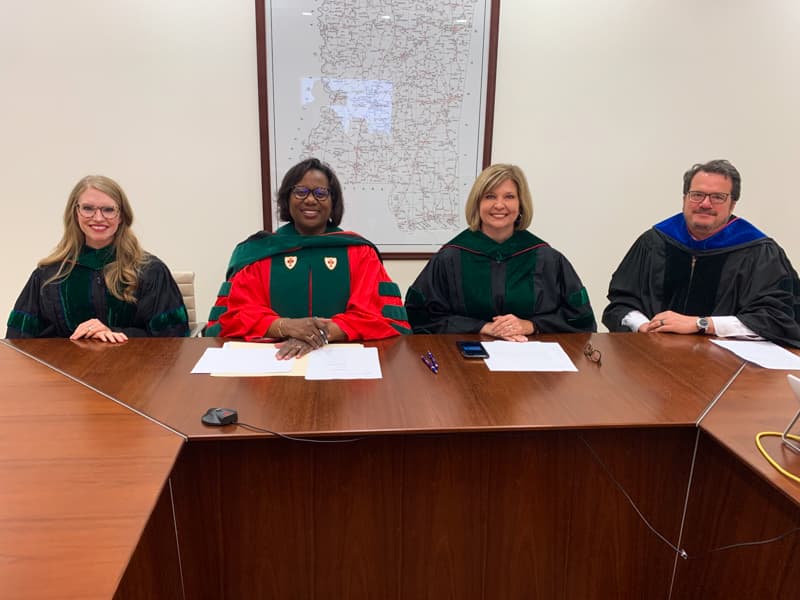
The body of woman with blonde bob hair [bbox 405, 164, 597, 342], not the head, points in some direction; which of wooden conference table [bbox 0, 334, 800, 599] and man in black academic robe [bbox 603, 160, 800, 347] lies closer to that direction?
the wooden conference table

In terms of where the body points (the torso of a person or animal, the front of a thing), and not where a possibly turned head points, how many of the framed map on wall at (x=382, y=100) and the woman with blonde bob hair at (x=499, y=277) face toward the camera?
2

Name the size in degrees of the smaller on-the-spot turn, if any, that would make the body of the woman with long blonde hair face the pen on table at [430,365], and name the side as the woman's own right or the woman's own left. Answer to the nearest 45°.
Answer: approximately 45° to the woman's own left

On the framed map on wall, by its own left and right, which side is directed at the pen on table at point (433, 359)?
front

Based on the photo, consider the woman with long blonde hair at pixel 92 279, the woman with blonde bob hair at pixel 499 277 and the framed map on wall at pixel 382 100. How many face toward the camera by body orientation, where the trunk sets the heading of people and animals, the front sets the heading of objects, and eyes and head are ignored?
3

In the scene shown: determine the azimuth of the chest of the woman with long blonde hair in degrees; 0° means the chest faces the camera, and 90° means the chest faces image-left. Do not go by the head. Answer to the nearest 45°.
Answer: approximately 0°

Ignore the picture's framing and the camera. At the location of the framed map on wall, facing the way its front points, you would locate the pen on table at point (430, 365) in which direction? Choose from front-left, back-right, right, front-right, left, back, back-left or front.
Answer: front

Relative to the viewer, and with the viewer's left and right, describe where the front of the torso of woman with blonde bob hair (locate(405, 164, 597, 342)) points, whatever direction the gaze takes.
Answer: facing the viewer

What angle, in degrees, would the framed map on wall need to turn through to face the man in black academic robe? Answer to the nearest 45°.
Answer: approximately 45° to its left

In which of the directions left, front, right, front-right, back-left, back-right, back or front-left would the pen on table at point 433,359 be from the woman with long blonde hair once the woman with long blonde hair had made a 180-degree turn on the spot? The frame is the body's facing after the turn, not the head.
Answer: back-right

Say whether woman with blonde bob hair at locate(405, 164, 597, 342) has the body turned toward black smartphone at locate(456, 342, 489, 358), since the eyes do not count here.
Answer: yes

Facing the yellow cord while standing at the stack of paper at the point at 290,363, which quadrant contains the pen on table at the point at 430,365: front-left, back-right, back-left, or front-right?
front-left

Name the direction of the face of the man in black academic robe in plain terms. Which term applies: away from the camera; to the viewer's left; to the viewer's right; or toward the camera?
toward the camera

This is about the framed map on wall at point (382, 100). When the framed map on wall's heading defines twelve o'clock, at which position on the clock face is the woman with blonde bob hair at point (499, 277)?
The woman with blonde bob hair is roughly at 11 o'clock from the framed map on wall.

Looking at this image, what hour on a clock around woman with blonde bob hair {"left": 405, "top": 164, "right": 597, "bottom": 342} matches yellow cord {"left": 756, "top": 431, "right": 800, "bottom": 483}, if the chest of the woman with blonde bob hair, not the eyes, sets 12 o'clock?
The yellow cord is roughly at 11 o'clock from the woman with blonde bob hair.

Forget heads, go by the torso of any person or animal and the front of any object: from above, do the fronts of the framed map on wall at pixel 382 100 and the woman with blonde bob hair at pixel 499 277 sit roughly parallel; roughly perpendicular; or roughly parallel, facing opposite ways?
roughly parallel

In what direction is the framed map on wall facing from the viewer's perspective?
toward the camera
